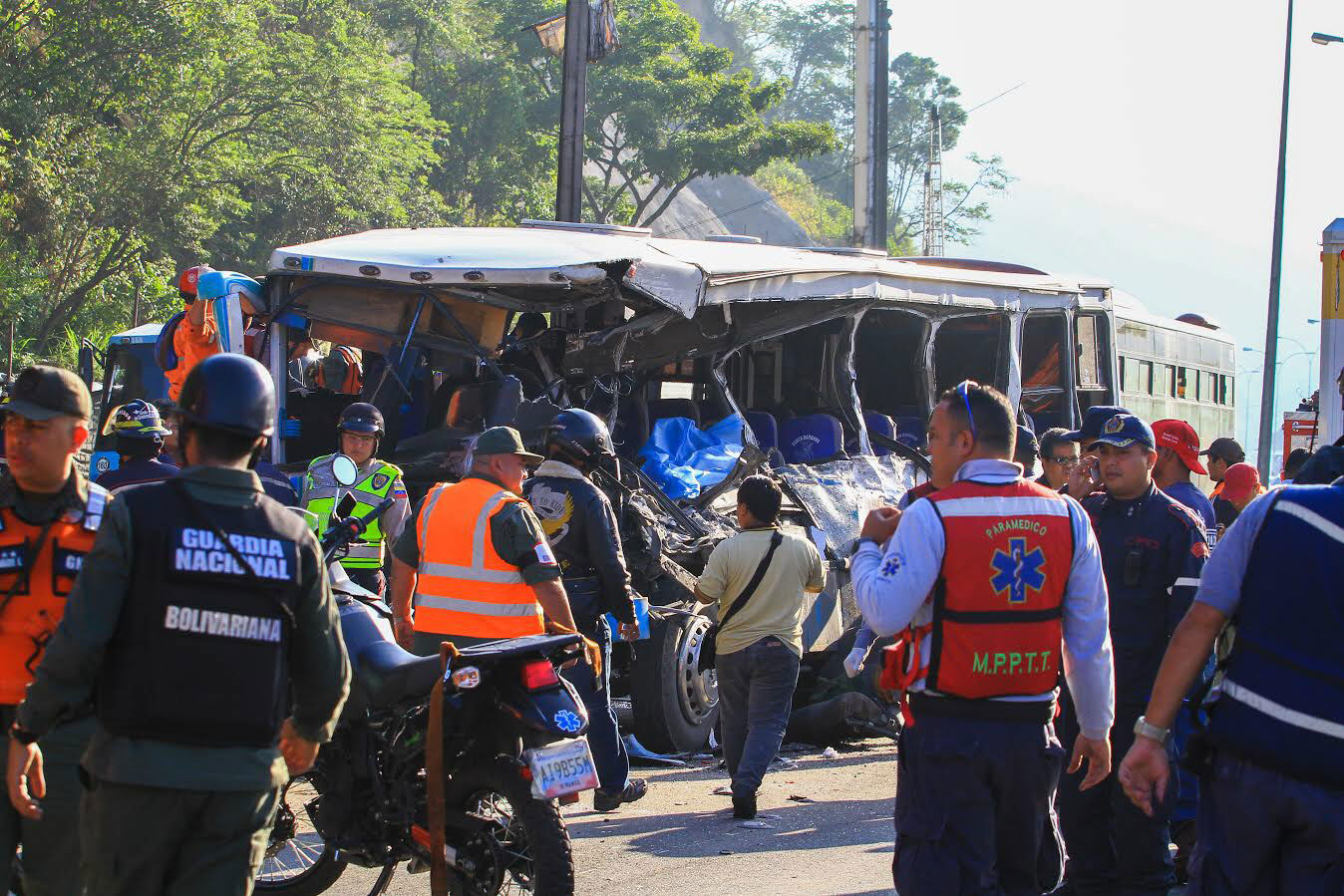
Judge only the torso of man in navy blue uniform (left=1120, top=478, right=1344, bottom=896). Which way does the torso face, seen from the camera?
away from the camera

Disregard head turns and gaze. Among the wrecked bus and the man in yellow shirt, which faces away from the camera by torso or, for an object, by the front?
the man in yellow shirt

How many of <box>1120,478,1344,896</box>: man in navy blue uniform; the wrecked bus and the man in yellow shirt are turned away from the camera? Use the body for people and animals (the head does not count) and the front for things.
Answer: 2

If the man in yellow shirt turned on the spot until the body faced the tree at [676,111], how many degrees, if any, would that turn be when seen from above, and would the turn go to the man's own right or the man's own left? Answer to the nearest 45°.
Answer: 0° — they already face it

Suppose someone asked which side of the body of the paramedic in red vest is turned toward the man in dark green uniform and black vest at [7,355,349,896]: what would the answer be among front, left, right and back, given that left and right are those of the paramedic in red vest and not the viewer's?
left

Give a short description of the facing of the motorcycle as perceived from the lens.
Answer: facing away from the viewer and to the left of the viewer

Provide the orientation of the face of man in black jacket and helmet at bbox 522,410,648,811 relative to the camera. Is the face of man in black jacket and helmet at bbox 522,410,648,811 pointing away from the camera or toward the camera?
away from the camera

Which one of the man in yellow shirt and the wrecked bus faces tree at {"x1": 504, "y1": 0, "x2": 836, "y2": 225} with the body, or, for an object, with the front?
the man in yellow shirt

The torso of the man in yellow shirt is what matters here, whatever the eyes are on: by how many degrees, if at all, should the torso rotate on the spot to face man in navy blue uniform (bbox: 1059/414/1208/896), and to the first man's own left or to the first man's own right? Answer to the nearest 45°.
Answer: approximately 135° to the first man's own right

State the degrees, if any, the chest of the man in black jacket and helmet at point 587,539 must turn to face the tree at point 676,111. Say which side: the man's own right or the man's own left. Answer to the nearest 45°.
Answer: approximately 45° to the man's own left

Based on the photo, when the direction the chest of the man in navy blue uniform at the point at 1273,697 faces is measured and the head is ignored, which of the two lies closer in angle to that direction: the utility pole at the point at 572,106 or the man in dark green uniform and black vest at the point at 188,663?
the utility pole

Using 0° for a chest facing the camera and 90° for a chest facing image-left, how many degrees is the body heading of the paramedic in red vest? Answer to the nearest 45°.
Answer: approximately 135°

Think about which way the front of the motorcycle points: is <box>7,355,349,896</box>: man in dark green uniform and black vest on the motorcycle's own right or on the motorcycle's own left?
on the motorcycle's own left
